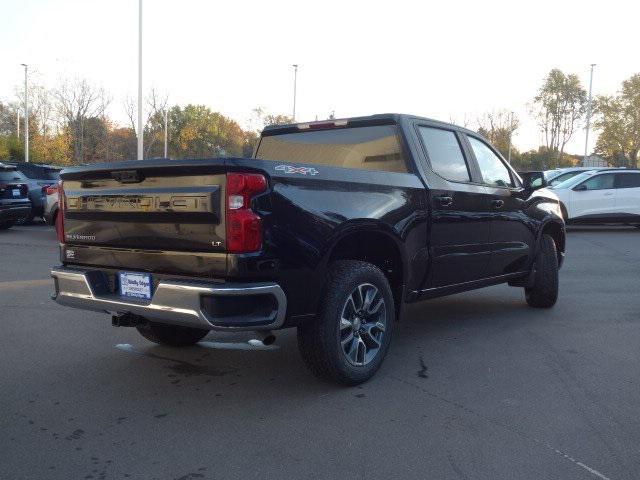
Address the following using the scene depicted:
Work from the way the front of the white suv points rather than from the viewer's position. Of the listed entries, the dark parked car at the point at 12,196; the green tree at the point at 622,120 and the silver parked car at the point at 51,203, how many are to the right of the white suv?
1

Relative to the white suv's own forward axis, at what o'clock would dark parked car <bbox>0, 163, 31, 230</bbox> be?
The dark parked car is roughly at 11 o'clock from the white suv.

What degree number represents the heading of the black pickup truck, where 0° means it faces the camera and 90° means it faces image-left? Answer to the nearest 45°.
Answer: approximately 225°

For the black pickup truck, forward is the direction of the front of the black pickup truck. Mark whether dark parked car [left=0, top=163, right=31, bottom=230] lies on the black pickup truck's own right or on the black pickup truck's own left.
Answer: on the black pickup truck's own left

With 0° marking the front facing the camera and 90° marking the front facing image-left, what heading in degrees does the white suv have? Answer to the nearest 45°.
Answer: approximately 90°

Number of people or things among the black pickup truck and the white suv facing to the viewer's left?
1

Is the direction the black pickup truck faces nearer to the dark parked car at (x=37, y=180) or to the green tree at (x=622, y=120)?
the green tree

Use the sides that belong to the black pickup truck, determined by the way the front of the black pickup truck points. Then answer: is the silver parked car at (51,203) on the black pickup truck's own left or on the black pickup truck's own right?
on the black pickup truck's own left

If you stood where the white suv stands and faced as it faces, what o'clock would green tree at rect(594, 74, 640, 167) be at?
The green tree is roughly at 3 o'clock from the white suv.

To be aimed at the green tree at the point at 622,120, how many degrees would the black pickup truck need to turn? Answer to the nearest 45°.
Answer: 0° — it already faces it

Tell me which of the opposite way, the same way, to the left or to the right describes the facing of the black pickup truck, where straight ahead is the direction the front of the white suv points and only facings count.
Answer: to the right

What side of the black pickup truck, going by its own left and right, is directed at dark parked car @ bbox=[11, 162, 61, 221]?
left

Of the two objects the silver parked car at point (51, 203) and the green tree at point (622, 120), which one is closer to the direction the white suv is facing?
the silver parked car

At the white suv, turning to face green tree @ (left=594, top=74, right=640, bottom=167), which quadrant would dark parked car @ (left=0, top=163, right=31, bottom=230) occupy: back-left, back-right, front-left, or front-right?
back-left
